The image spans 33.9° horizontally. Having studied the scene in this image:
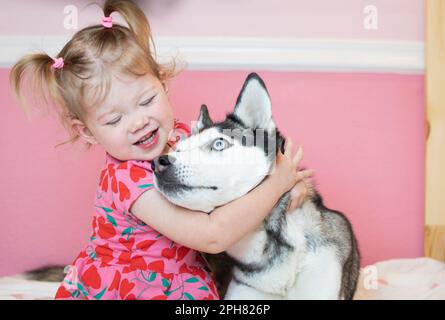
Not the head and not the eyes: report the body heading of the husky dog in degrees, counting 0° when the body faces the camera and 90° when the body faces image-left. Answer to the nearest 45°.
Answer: approximately 45°

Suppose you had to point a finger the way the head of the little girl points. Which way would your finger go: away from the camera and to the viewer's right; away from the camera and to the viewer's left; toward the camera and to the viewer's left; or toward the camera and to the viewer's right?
toward the camera and to the viewer's right
